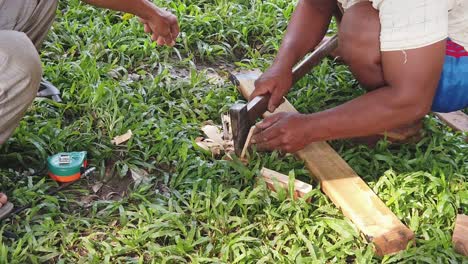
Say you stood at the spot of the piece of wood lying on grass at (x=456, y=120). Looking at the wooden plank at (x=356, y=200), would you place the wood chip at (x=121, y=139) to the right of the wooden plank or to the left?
right

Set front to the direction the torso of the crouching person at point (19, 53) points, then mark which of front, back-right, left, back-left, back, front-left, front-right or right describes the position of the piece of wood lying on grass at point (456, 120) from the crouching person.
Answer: front

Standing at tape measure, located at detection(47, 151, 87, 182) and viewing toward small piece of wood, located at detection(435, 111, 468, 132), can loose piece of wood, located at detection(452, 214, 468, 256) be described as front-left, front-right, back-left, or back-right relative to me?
front-right

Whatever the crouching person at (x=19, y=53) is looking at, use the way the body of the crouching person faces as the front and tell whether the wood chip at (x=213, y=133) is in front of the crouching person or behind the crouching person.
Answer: in front

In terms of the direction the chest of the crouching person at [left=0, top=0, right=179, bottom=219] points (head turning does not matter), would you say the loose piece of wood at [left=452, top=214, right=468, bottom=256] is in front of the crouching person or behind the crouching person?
in front

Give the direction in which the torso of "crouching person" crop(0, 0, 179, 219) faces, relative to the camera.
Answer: to the viewer's right

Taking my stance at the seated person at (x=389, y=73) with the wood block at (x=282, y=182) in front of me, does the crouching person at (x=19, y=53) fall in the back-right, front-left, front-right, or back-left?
front-right

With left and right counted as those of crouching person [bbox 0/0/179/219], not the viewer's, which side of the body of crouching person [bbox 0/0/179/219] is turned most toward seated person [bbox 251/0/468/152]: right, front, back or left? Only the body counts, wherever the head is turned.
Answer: front
